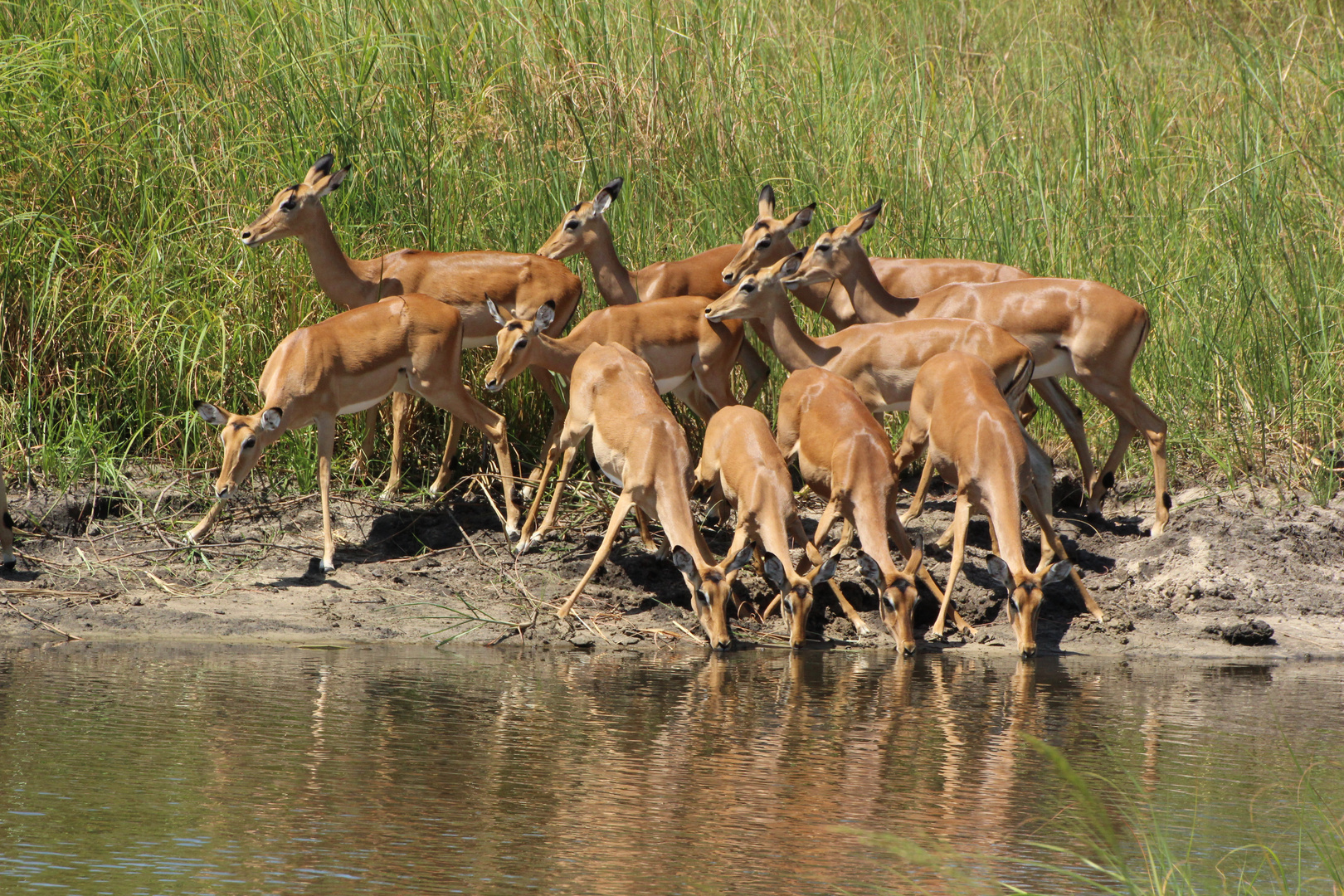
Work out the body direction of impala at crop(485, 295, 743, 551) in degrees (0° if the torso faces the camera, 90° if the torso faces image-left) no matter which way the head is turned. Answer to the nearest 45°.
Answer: approximately 90°

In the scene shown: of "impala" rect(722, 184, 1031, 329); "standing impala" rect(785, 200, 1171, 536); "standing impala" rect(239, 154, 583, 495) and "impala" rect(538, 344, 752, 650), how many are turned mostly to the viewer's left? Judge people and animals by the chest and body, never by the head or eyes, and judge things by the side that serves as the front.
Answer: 3

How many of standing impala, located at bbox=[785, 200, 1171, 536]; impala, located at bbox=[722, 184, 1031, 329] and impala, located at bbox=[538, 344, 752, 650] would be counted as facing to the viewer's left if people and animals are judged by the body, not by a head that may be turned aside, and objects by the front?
2

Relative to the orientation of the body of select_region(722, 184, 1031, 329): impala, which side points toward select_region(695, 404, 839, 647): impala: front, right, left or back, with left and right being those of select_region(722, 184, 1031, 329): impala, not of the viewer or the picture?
left

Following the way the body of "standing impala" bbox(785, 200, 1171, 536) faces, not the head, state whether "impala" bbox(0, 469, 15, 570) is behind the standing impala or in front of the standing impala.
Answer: in front

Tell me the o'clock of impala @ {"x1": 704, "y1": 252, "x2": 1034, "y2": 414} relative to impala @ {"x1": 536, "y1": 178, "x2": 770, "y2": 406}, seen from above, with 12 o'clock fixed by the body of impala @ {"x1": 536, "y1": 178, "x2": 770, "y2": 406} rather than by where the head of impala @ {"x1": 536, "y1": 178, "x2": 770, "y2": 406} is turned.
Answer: impala @ {"x1": 704, "y1": 252, "x2": 1034, "y2": 414} is roughly at 7 o'clock from impala @ {"x1": 536, "y1": 178, "x2": 770, "y2": 406}.

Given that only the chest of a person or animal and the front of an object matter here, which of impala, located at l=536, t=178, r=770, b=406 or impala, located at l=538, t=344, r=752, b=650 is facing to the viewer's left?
impala, located at l=536, t=178, r=770, b=406

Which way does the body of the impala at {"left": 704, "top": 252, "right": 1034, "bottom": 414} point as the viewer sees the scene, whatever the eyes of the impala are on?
to the viewer's left

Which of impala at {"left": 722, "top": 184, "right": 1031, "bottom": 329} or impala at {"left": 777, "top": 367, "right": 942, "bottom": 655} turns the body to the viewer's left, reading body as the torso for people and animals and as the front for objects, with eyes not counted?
impala at {"left": 722, "top": 184, "right": 1031, "bottom": 329}

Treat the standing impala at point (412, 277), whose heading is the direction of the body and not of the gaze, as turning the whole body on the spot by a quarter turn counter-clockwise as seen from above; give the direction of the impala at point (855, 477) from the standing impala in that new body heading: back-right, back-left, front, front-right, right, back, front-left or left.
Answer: front-left

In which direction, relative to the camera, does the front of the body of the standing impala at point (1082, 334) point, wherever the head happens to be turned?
to the viewer's left

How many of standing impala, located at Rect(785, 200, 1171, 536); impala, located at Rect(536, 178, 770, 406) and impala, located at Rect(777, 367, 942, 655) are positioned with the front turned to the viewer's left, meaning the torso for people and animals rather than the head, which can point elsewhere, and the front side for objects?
2

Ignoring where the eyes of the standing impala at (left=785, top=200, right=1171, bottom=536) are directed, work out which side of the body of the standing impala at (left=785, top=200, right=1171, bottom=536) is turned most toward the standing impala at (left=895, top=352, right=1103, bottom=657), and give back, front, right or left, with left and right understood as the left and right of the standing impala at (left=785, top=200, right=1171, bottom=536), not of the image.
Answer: left

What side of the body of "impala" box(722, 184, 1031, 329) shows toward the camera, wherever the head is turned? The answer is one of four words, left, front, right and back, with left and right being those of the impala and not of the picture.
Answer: left

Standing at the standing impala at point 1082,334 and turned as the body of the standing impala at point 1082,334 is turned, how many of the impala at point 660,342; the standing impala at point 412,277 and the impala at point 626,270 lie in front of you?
3

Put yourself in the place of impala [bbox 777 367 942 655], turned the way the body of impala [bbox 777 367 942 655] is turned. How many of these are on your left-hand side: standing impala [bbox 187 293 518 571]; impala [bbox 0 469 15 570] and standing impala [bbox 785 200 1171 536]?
1

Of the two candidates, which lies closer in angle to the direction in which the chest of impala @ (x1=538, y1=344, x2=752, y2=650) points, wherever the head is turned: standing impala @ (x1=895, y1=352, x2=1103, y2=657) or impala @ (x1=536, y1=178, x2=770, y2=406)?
the standing impala
